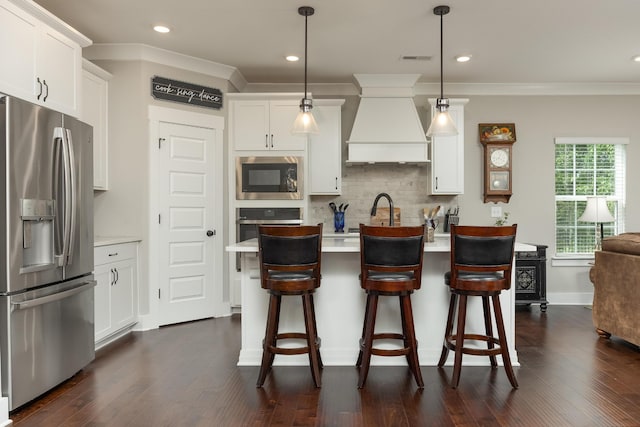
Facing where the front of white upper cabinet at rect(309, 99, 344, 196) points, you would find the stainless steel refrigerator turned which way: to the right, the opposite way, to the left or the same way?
to the left

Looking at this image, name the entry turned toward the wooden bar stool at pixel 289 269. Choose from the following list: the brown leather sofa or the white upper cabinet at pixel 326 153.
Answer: the white upper cabinet

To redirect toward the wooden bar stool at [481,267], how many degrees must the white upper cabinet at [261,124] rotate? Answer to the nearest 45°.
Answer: approximately 45° to its left

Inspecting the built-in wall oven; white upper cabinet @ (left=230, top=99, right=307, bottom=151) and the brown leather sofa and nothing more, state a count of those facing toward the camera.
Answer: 2

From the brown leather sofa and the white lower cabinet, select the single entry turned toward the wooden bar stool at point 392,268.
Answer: the white lower cabinet

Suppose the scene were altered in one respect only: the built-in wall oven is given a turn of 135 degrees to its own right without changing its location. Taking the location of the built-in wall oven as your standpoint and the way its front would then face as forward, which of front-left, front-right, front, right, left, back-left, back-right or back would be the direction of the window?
back-right

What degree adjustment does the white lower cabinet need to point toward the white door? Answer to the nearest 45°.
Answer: approximately 90° to its left

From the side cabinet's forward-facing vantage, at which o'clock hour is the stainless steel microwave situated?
The stainless steel microwave is roughly at 2 o'clock from the side cabinet.

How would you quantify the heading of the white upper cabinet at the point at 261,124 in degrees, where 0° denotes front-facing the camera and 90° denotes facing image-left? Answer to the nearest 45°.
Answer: approximately 0°

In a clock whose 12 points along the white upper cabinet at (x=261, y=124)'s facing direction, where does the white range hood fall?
The white range hood is roughly at 9 o'clock from the white upper cabinet.

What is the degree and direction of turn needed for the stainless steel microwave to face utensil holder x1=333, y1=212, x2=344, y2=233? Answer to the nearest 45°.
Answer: approximately 90° to its left

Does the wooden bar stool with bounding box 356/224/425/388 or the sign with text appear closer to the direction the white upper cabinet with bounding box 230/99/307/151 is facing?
the wooden bar stool
